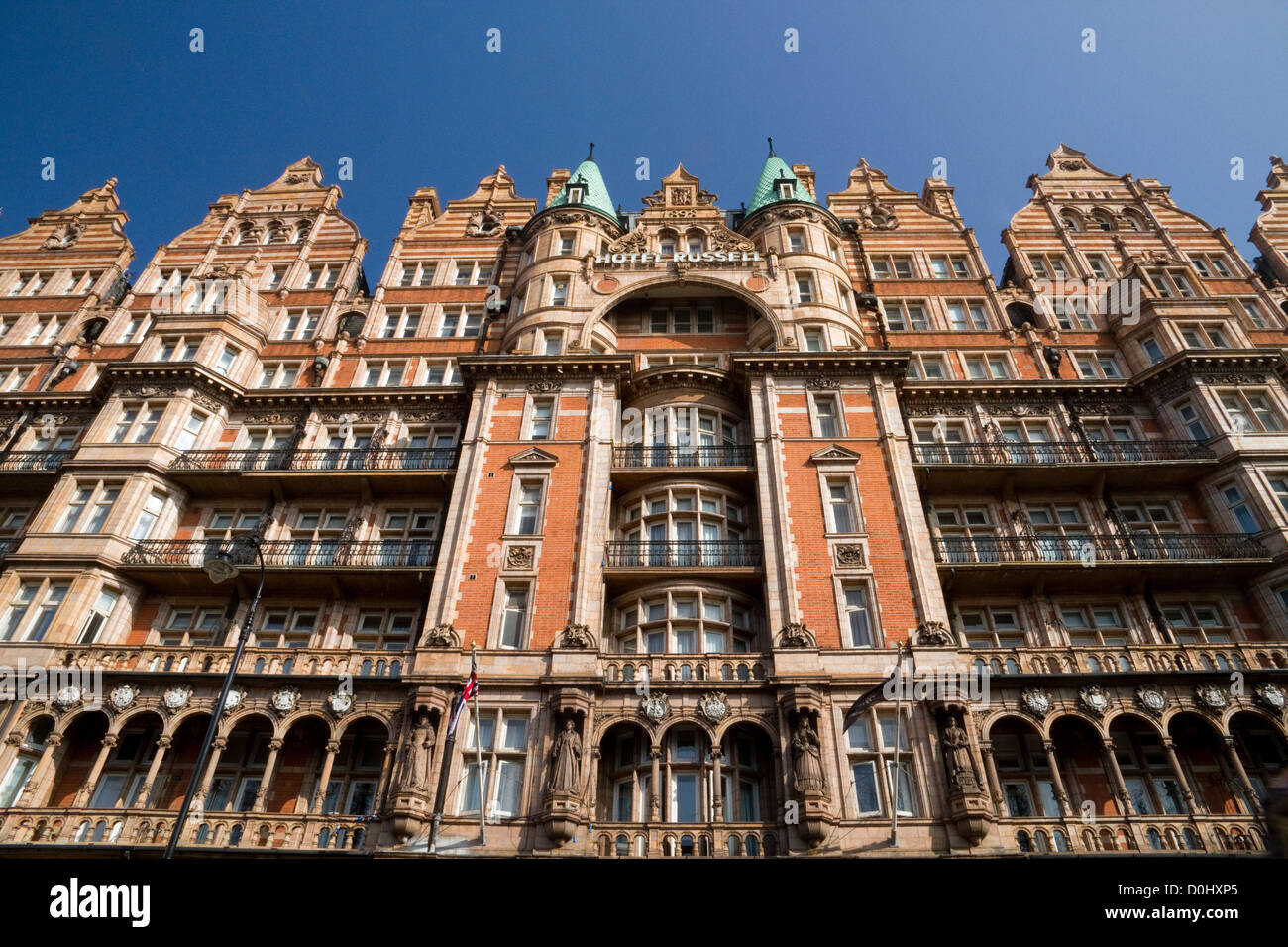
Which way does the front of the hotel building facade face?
toward the camera
